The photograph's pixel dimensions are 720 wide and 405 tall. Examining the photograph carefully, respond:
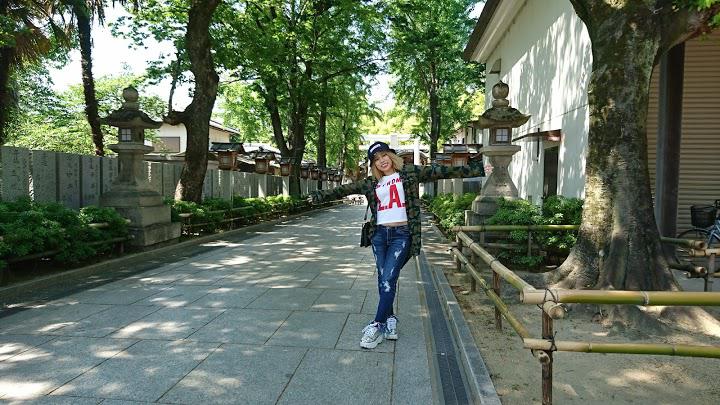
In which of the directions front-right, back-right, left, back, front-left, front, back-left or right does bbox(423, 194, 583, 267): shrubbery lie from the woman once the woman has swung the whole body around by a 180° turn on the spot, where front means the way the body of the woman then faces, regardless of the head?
front-right

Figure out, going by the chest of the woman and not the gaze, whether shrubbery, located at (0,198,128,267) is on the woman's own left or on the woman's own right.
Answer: on the woman's own right

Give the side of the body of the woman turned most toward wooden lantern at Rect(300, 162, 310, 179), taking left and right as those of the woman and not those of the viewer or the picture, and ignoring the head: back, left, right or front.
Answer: back

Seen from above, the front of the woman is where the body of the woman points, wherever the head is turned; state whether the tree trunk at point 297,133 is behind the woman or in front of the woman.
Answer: behind

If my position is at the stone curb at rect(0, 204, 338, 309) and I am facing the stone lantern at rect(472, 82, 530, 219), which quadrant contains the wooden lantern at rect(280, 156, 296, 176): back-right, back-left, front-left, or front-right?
front-left

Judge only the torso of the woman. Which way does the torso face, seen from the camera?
toward the camera

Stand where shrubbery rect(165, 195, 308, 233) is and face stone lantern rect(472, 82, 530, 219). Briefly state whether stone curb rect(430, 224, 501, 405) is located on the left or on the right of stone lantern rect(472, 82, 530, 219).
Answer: right

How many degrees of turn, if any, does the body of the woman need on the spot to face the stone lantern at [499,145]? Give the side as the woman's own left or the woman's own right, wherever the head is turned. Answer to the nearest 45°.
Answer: approximately 135° to the woman's own left

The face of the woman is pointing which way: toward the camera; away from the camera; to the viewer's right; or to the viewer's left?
toward the camera

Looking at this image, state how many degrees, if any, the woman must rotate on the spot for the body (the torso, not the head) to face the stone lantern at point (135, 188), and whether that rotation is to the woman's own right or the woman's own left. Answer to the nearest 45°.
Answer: approximately 135° to the woman's own right
